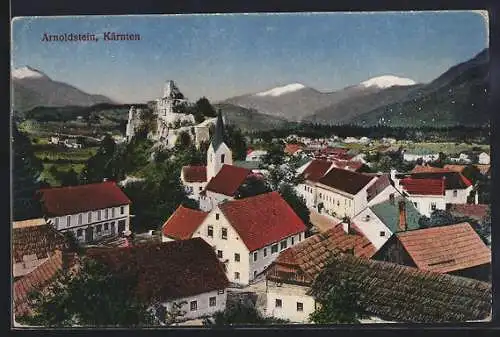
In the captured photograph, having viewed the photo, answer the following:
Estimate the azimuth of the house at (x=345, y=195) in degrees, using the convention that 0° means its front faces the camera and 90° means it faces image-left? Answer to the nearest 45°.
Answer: approximately 45°
